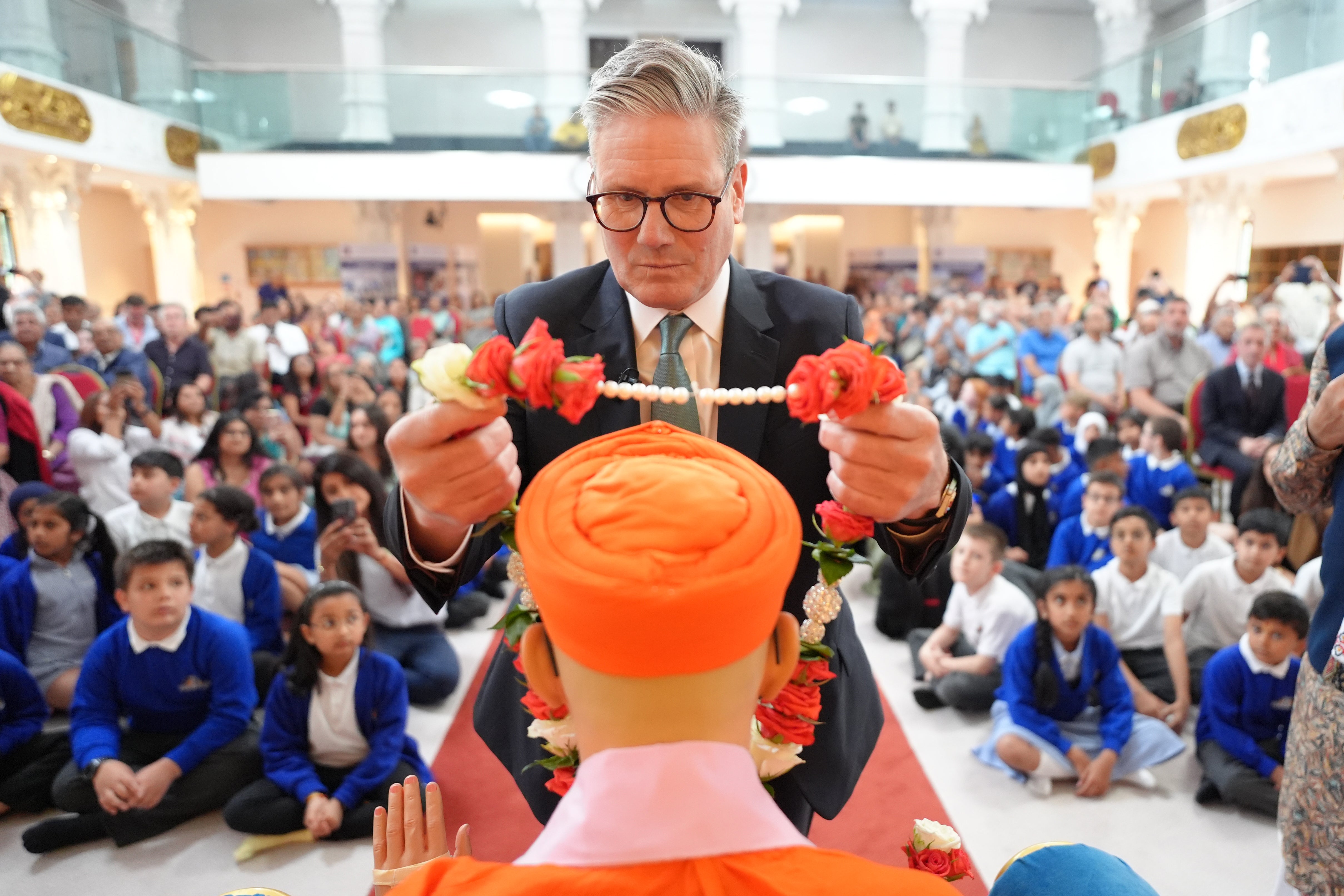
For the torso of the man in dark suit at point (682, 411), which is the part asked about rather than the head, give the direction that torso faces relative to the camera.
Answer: toward the camera

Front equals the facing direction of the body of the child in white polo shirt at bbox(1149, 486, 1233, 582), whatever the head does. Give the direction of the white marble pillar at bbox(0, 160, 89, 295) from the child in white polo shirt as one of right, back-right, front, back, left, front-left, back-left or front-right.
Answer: right

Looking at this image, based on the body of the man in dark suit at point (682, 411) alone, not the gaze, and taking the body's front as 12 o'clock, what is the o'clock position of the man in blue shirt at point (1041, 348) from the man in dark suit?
The man in blue shirt is roughly at 7 o'clock from the man in dark suit.

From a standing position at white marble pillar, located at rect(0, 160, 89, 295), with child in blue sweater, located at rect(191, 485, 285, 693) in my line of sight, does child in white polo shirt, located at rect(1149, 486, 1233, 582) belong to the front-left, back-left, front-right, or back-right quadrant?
front-left

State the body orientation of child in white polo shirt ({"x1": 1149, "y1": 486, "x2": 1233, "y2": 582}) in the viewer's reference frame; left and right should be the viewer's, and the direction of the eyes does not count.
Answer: facing the viewer

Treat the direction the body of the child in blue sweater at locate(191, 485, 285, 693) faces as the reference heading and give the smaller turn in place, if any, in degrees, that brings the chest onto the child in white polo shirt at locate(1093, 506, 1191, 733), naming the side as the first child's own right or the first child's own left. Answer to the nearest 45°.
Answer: approximately 90° to the first child's own left

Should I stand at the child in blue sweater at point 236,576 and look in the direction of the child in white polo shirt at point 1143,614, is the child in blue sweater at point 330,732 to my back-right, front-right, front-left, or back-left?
front-right

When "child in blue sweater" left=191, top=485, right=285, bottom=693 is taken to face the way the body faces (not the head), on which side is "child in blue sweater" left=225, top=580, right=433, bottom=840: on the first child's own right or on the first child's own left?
on the first child's own left

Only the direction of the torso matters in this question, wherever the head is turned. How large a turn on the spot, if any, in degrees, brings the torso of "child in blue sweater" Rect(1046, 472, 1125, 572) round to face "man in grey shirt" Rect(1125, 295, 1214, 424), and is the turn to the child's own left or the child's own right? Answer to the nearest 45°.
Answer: approximately 135° to the child's own left
